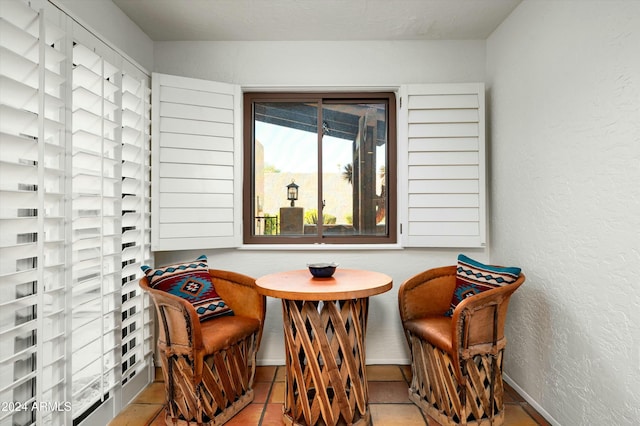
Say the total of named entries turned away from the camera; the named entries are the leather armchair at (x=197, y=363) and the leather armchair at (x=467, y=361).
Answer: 0

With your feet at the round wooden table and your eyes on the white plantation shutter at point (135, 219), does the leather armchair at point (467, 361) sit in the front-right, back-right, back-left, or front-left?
back-right

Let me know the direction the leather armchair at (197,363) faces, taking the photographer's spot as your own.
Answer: facing the viewer and to the right of the viewer

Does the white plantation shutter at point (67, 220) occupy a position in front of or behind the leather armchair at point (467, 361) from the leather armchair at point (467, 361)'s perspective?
in front

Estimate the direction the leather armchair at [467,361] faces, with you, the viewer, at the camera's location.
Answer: facing the viewer and to the left of the viewer

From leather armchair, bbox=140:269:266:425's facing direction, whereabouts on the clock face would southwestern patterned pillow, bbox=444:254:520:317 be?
The southwestern patterned pillow is roughly at 11 o'clock from the leather armchair.

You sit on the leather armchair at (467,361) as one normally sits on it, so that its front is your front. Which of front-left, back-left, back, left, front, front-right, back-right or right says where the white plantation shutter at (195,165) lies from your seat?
front-right

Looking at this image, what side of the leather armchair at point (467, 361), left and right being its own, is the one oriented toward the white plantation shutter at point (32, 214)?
front
